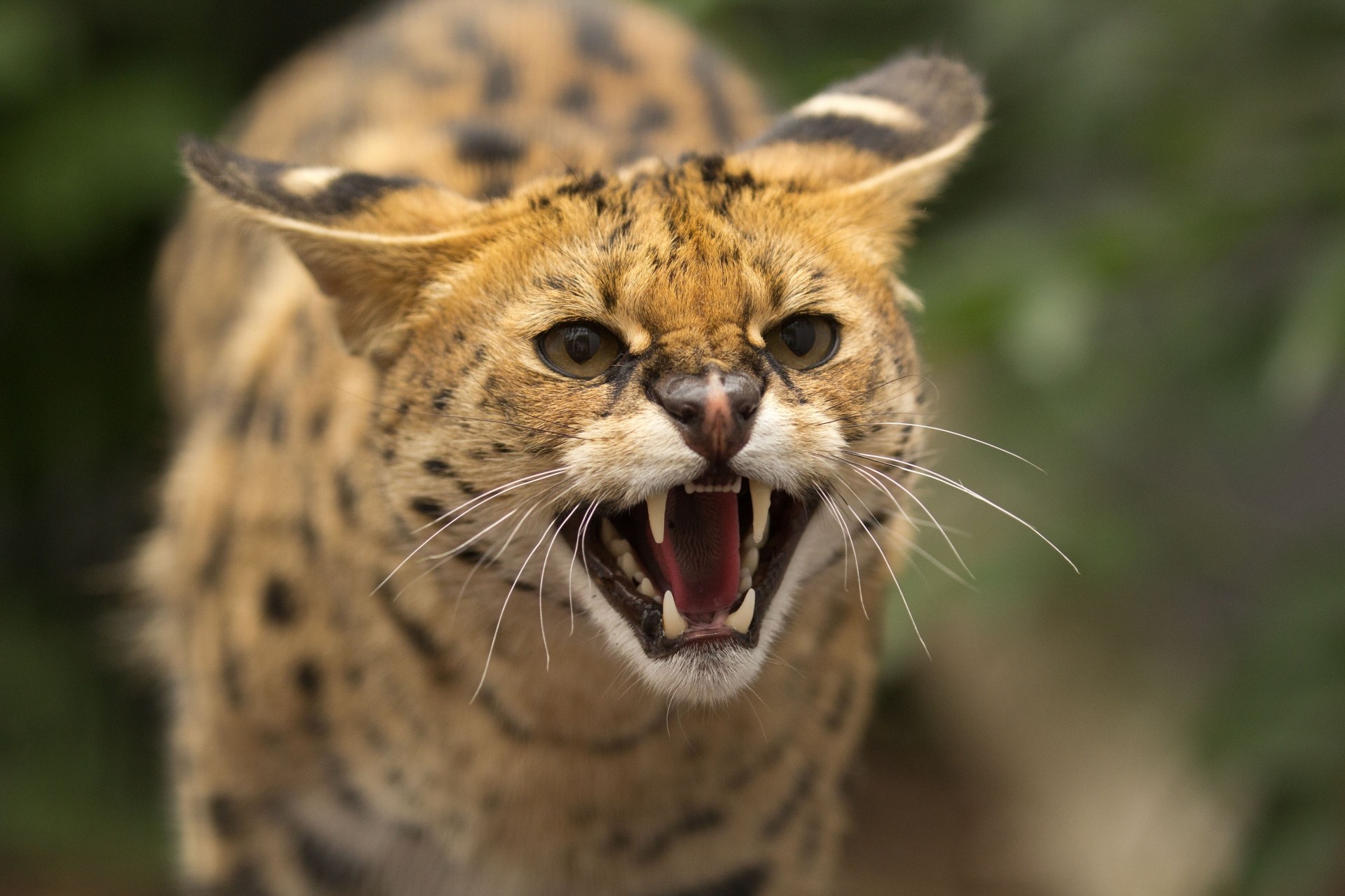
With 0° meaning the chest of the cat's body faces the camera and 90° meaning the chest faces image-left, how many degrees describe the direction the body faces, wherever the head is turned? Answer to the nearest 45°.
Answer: approximately 0°
